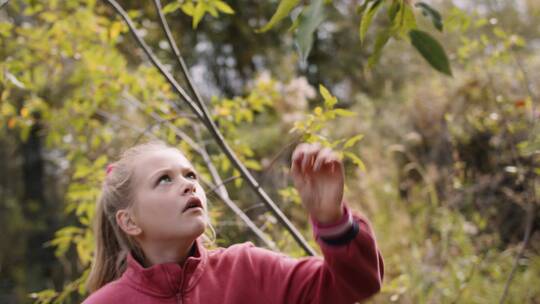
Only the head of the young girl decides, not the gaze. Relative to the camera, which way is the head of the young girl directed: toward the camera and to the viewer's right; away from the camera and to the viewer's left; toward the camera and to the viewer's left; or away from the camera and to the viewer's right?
toward the camera and to the viewer's right

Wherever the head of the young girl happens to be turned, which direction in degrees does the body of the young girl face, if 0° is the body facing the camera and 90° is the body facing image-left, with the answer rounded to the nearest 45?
approximately 315°
